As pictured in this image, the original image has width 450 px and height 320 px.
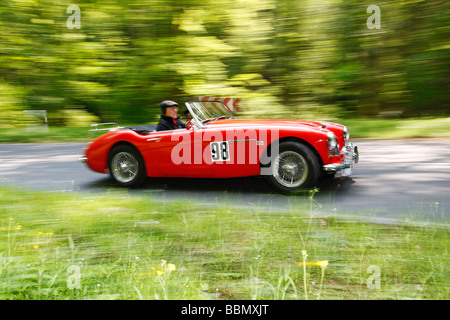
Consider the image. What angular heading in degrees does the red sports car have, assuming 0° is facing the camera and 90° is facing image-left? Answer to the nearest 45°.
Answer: approximately 270°

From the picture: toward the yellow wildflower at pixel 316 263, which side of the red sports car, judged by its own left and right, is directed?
right

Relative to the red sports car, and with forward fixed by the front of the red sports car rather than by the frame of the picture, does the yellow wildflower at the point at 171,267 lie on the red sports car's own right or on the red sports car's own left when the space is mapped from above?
on the red sports car's own right
